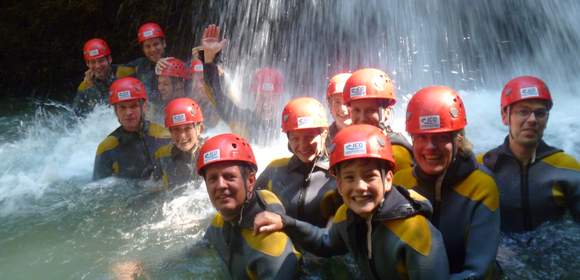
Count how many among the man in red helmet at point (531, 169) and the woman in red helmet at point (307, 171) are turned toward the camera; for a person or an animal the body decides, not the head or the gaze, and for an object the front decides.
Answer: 2

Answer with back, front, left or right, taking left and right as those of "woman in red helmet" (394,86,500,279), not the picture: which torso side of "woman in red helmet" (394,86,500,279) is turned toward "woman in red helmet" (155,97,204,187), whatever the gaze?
right

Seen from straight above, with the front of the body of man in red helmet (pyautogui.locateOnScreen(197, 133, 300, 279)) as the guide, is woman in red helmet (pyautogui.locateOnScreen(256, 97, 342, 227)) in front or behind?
behind

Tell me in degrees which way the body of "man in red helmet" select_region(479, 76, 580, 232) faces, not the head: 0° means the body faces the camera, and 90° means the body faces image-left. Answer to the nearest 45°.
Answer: approximately 0°

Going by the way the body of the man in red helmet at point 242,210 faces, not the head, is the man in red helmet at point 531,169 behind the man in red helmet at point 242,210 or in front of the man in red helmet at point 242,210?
behind
